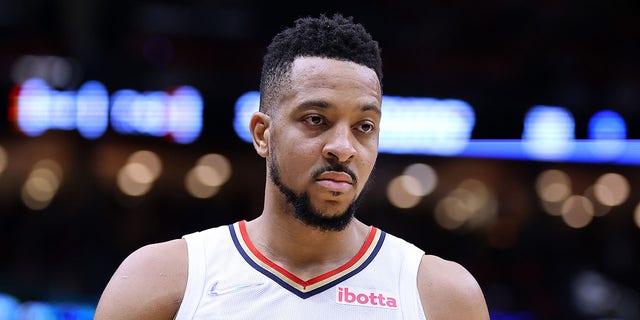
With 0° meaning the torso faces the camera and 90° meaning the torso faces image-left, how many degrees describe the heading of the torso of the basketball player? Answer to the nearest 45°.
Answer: approximately 0°

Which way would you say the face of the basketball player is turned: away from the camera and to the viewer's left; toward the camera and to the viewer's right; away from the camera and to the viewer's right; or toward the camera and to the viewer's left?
toward the camera and to the viewer's right
